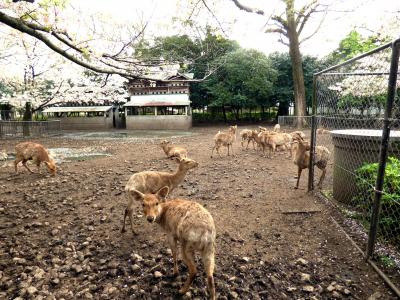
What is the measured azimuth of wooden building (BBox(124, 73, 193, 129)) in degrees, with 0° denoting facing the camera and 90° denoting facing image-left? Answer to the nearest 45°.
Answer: approximately 0°

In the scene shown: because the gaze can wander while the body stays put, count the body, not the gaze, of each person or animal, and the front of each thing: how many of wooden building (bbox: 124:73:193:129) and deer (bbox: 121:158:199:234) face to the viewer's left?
0

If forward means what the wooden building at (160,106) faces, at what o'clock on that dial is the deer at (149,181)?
The deer is roughly at 12 o'clock from the wooden building.

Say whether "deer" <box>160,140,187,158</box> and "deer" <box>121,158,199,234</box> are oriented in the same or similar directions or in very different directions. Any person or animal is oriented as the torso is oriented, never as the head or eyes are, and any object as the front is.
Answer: very different directions

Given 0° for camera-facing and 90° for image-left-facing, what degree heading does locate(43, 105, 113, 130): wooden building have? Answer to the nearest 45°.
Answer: approximately 0°

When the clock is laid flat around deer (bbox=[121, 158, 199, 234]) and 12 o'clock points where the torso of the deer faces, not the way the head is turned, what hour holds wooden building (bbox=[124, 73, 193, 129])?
The wooden building is roughly at 9 o'clock from the deer.

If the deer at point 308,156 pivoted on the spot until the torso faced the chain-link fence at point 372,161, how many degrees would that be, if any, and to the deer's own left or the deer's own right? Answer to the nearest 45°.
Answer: approximately 135° to the deer's own left

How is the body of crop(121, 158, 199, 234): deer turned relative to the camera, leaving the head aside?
to the viewer's right

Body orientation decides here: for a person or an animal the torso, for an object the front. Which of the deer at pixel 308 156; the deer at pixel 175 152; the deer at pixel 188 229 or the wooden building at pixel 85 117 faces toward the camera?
the wooden building

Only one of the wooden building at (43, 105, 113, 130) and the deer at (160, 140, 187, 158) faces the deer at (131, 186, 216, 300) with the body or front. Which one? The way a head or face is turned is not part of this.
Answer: the wooden building

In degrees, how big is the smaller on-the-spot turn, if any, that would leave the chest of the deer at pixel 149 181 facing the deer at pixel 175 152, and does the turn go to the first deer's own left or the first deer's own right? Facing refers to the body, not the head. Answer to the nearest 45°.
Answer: approximately 90° to the first deer's own left
